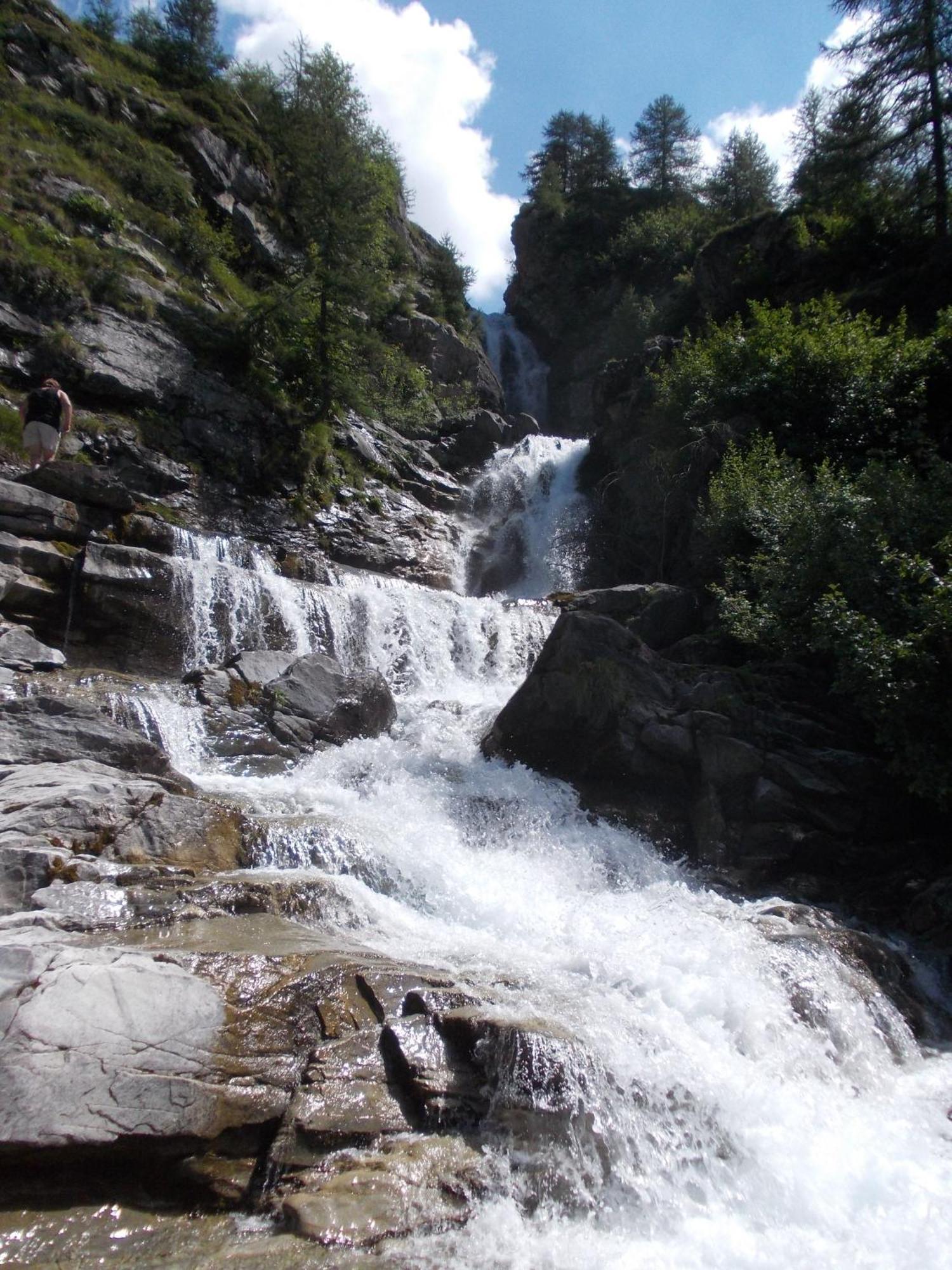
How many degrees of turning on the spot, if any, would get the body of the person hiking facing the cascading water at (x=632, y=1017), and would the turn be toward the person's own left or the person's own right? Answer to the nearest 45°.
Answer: approximately 180°

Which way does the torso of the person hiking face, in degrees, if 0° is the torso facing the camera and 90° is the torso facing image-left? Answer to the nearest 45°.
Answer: approximately 180°

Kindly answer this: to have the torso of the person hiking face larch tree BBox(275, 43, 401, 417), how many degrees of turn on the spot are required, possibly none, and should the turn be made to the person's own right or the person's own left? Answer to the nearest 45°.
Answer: approximately 45° to the person's own right

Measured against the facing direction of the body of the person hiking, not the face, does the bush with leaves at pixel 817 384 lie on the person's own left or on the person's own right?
on the person's own right

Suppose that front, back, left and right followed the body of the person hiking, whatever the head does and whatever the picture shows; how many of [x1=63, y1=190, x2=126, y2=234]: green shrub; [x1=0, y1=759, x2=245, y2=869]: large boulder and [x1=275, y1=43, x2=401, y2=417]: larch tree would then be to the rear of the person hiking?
1

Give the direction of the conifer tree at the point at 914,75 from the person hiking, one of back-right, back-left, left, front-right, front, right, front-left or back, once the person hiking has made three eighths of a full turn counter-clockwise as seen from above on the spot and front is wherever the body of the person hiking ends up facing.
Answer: back-left

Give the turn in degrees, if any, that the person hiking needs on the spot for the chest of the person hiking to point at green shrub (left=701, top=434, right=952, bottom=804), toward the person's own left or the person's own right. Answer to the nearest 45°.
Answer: approximately 135° to the person's own right

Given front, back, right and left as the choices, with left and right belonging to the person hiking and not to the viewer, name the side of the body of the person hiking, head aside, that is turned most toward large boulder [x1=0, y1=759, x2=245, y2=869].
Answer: back

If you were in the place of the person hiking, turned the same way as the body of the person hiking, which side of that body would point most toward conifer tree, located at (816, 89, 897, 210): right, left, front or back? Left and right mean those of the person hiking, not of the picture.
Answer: right

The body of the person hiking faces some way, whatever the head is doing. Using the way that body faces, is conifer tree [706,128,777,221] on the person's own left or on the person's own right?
on the person's own right

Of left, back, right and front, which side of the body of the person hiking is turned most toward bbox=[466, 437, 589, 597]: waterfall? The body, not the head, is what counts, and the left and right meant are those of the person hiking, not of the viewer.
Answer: right

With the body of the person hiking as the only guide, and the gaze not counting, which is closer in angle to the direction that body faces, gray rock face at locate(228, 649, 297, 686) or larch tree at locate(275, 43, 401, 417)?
the larch tree

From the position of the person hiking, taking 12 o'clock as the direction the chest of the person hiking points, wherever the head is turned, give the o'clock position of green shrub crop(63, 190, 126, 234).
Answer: The green shrub is roughly at 12 o'clock from the person hiking.
